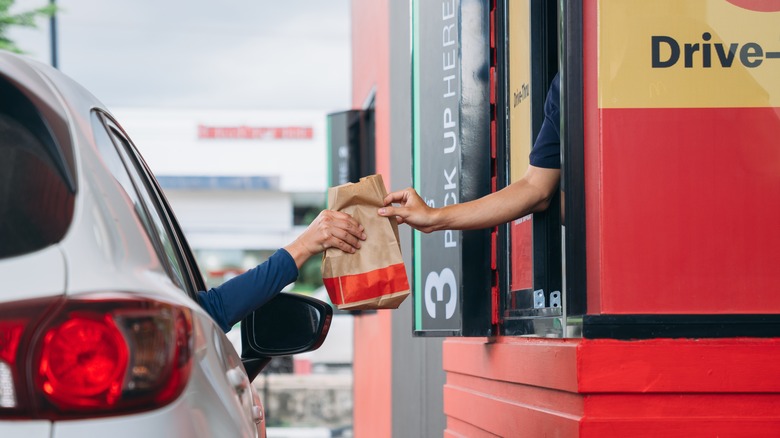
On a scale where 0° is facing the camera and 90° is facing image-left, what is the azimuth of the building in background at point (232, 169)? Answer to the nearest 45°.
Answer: approximately 0°

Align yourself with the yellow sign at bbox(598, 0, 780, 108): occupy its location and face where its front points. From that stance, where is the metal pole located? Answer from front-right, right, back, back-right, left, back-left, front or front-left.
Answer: back-right

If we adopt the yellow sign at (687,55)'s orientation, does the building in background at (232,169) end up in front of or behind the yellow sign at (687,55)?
behind

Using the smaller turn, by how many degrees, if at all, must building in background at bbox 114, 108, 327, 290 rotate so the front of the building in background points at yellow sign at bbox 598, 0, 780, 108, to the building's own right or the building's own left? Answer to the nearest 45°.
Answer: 0° — it already faces it

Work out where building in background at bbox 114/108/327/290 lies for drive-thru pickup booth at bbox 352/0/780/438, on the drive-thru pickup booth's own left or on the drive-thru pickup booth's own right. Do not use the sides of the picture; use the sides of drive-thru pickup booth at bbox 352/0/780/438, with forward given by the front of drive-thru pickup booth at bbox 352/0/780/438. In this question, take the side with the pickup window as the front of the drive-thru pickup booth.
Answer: on the drive-thru pickup booth's own right

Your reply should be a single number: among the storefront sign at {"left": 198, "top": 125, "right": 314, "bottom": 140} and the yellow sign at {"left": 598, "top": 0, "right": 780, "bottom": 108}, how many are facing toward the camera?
2
